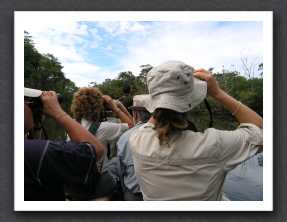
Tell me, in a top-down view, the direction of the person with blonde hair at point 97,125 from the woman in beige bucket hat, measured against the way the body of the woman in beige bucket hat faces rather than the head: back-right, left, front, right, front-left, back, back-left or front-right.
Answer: front-left

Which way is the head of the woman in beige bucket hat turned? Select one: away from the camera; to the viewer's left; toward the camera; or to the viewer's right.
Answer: away from the camera

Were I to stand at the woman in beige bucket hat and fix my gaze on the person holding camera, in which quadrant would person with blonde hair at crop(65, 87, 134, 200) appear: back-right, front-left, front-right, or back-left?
front-right

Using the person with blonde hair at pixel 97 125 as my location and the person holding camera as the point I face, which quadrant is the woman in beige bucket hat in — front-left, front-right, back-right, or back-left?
front-left

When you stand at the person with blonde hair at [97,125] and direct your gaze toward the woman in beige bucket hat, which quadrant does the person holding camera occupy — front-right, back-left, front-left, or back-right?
front-right

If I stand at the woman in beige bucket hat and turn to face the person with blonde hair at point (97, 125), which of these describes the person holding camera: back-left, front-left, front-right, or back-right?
front-left

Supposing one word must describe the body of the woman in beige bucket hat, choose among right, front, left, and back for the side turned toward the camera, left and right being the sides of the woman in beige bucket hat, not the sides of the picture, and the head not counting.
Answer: back
